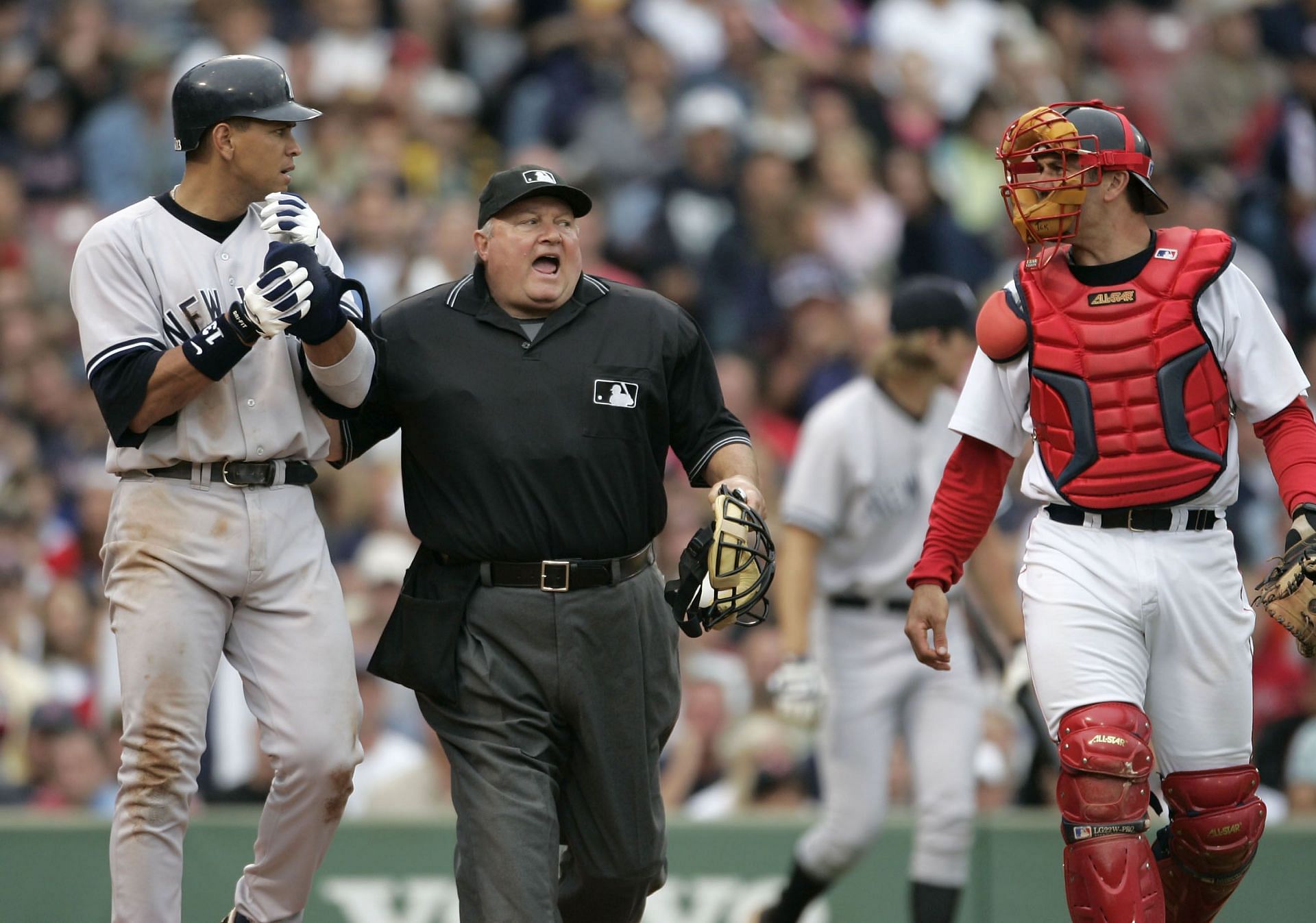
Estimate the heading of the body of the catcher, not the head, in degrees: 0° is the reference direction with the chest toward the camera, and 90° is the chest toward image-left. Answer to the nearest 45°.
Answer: approximately 0°

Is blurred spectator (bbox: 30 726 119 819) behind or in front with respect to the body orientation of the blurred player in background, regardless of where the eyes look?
behind

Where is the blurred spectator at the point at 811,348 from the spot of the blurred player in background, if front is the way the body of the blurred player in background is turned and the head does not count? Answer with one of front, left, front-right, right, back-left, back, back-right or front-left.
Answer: back-left

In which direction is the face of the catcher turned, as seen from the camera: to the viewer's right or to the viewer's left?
to the viewer's left

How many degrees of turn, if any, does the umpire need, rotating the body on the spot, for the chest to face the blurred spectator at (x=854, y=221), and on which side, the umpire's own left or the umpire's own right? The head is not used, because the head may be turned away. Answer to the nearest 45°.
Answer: approximately 180°

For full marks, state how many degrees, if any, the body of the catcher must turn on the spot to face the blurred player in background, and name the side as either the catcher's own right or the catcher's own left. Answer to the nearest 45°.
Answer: approximately 135° to the catcher's own right

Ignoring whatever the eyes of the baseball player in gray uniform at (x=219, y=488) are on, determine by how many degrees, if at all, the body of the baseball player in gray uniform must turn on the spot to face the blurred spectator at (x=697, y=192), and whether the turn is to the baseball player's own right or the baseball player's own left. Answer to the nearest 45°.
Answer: approximately 90° to the baseball player's own left

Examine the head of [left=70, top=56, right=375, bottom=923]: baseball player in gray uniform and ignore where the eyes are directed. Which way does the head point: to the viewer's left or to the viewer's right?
to the viewer's right
